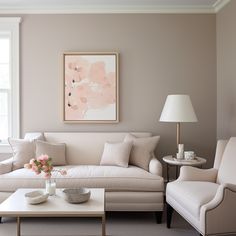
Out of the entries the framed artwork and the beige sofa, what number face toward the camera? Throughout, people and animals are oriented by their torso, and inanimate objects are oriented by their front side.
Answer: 2

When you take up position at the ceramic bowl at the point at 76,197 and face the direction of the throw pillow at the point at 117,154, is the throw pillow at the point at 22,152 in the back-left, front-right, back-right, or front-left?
front-left

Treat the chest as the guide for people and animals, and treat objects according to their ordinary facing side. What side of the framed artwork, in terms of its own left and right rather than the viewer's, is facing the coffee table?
front

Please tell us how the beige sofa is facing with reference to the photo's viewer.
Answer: facing the viewer

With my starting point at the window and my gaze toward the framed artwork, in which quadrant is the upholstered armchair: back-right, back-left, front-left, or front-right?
front-right

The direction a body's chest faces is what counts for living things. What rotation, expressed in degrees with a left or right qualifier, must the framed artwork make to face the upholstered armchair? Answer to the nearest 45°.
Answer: approximately 45° to its left

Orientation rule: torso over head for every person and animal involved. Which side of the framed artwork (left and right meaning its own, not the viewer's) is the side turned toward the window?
right

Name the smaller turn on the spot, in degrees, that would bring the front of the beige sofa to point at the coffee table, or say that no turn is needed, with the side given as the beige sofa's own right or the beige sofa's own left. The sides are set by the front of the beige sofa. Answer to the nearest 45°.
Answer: approximately 45° to the beige sofa's own right

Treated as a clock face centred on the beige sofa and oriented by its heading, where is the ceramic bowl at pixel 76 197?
The ceramic bowl is roughly at 1 o'clock from the beige sofa.

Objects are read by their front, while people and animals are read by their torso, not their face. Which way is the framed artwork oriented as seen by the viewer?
toward the camera

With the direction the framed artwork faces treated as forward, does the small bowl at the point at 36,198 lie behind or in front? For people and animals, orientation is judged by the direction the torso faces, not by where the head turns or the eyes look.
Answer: in front
